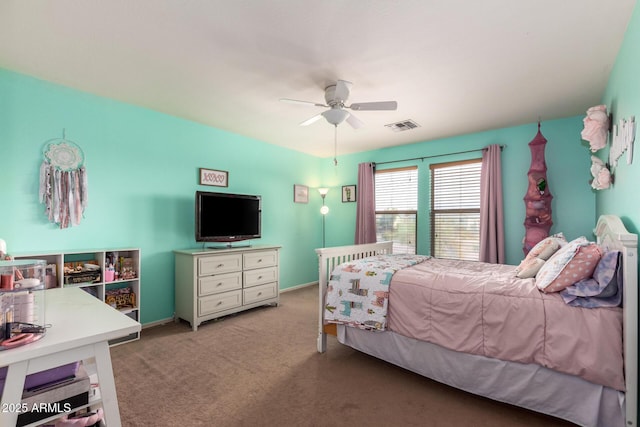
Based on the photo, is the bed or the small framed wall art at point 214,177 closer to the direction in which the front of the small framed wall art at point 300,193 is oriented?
the bed

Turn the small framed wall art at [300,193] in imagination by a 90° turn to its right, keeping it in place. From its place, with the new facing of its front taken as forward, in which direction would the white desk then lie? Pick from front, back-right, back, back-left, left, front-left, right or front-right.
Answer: front-left

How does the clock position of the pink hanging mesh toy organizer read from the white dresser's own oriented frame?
The pink hanging mesh toy organizer is roughly at 11 o'clock from the white dresser.

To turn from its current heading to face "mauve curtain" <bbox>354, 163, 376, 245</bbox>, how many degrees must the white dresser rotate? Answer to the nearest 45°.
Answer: approximately 45° to its left

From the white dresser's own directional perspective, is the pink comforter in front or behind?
in front

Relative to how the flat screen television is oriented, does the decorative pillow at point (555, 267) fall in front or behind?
in front

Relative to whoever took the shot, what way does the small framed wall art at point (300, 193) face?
facing the viewer and to the right of the viewer

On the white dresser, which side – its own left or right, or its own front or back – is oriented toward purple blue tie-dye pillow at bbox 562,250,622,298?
front

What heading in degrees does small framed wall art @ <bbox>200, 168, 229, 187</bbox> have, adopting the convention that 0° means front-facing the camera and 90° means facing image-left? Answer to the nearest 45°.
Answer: approximately 315°

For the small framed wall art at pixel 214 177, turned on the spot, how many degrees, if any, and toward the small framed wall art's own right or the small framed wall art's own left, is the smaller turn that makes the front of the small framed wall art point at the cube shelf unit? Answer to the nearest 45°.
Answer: approximately 90° to the small framed wall art's own right

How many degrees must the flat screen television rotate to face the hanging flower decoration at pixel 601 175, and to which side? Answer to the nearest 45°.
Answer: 0° — it already faces it

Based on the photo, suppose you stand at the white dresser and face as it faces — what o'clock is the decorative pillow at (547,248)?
The decorative pillow is roughly at 12 o'clock from the white dresser.

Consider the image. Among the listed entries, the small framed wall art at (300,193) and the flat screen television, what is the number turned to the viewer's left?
0

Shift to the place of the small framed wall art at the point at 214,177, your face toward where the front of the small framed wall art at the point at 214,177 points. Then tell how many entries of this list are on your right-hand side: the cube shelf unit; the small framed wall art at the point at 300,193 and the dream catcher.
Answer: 2

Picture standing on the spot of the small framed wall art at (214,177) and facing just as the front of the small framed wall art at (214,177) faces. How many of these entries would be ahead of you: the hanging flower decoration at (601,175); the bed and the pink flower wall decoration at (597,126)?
3
